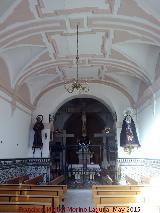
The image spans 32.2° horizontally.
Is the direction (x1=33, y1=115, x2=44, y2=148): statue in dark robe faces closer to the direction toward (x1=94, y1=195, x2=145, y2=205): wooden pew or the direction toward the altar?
the wooden pew

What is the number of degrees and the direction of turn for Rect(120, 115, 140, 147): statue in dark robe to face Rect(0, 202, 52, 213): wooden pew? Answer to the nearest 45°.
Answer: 0° — it already faces it

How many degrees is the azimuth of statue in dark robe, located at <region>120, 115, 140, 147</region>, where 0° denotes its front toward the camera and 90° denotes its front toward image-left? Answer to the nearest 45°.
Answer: approximately 0°

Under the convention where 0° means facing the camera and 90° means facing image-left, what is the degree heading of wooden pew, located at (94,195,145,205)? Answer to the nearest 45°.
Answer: approximately 180°

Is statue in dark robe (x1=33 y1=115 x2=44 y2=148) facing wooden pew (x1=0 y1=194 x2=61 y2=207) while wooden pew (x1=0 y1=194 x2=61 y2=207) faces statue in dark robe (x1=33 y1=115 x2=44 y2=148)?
yes

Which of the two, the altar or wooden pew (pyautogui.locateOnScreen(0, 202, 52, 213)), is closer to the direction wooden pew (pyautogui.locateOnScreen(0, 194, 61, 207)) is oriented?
the altar

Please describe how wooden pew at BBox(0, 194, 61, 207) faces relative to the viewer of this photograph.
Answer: facing away from the viewer

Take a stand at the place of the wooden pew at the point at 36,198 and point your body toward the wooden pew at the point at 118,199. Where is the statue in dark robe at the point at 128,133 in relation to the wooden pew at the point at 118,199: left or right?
left

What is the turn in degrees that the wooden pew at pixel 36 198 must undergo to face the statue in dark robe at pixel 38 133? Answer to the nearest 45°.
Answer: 0° — it already faces it

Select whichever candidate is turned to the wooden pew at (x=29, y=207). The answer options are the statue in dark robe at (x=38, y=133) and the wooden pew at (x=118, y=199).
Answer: the statue in dark robe

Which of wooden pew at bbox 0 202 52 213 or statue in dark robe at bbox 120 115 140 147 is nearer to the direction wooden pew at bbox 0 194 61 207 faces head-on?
the statue in dark robe

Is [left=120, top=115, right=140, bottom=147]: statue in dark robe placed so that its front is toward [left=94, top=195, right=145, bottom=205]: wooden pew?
yes

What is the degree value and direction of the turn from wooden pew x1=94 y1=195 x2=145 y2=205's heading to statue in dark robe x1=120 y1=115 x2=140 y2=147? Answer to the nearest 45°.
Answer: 0° — it already faces it
